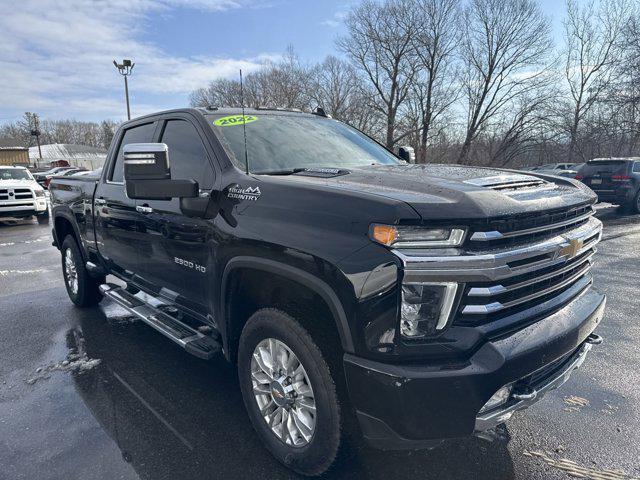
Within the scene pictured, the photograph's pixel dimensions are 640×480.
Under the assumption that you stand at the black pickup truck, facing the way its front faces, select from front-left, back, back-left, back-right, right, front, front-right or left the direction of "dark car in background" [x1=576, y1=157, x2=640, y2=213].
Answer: left

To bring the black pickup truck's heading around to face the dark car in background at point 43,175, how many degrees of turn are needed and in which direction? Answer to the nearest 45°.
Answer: approximately 180°

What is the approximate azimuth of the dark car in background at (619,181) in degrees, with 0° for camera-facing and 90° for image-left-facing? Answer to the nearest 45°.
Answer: approximately 225°

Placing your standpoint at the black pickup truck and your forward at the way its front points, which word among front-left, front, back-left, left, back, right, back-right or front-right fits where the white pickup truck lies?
back

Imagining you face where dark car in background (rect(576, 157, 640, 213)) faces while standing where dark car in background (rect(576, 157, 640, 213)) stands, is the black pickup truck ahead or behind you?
behind

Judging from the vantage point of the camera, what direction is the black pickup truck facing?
facing the viewer and to the right of the viewer

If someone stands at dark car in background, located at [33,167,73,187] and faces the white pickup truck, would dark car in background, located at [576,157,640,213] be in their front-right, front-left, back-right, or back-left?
front-left

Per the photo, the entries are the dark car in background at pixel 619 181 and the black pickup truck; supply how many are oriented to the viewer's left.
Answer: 0

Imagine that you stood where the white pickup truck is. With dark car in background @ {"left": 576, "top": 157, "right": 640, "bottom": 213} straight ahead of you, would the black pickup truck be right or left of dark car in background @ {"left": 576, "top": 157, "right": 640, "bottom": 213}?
right

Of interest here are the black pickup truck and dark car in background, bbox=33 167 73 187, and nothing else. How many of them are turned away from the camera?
0
